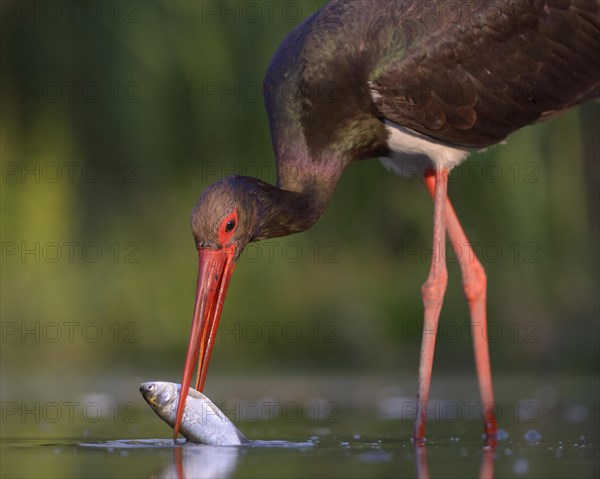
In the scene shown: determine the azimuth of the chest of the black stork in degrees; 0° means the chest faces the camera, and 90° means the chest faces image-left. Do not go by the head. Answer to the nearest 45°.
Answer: approximately 90°
